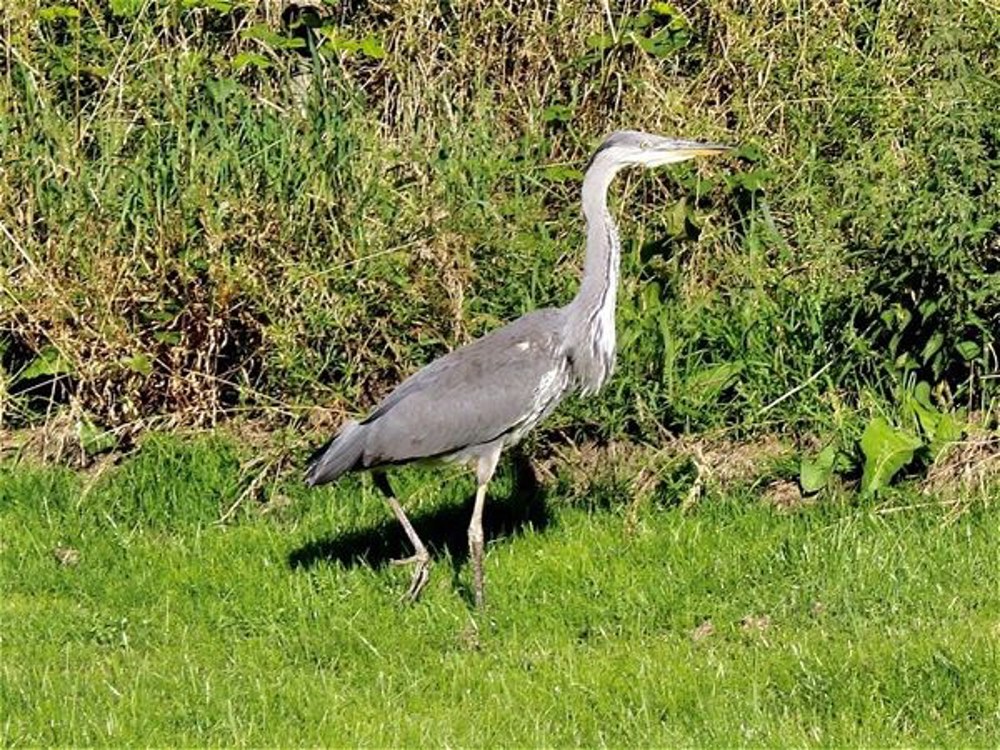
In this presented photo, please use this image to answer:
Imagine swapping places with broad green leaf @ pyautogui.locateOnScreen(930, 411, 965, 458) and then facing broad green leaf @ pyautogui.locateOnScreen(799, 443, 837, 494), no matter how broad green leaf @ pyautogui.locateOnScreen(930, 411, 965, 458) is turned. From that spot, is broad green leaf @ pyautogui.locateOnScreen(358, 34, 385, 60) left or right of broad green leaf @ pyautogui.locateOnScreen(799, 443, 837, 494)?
right

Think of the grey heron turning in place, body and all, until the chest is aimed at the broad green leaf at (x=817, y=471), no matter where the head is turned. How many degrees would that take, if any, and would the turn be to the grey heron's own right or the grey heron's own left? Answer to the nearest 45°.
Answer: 0° — it already faces it

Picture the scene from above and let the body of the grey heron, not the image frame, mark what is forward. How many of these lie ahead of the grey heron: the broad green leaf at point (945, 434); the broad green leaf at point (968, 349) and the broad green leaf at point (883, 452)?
3

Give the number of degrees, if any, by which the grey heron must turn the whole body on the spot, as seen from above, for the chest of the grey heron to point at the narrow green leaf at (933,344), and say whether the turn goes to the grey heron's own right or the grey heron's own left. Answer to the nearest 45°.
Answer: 0° — it already faces it

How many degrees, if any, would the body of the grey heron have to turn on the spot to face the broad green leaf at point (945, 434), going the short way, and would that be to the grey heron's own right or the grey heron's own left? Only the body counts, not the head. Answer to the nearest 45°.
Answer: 0° — it already faces it

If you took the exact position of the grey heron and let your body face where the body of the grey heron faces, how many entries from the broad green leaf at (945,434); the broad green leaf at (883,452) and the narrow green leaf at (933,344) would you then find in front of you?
3

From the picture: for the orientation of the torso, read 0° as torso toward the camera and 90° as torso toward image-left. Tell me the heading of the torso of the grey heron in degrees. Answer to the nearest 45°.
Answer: approximately 270°

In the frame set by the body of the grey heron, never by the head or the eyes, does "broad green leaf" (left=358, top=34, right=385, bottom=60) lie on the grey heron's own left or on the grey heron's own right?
on the grey heron's own left

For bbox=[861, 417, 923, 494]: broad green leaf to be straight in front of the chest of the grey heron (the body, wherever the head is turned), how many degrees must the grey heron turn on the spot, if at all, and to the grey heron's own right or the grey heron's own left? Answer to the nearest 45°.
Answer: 0° — it already faces it

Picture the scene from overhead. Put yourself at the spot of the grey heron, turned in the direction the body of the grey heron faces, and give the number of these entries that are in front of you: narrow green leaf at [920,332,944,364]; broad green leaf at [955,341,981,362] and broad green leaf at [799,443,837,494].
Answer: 3

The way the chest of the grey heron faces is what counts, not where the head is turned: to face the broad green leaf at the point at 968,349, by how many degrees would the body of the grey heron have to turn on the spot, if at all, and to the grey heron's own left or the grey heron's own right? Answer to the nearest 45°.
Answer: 0° — it already faces it
